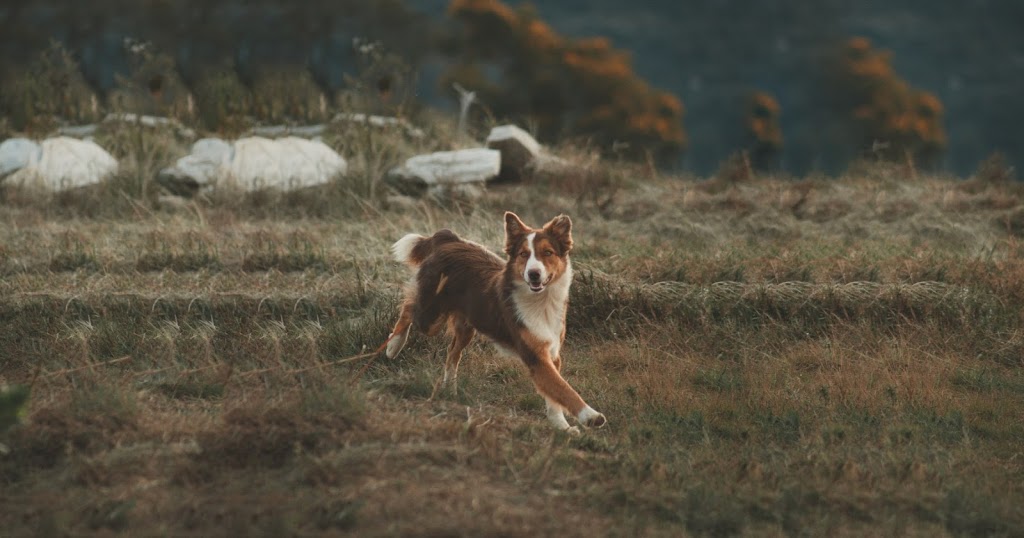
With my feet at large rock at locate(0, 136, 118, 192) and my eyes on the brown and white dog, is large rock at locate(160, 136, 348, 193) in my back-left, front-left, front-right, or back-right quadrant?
front-left

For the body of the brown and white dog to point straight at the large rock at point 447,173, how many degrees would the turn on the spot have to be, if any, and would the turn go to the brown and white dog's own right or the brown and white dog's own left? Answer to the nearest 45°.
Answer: approximately 135° to the brown and white dog's own left

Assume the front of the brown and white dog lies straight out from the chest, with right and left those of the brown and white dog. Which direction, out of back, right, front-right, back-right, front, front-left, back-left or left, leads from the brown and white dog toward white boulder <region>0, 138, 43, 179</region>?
back

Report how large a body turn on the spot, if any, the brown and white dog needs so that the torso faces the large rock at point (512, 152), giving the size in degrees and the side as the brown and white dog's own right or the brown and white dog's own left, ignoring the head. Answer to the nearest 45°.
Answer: approximately 135° to the brown and white dog's own left

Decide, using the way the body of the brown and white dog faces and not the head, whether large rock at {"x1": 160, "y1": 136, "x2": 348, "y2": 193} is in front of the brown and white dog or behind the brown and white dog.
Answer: behind

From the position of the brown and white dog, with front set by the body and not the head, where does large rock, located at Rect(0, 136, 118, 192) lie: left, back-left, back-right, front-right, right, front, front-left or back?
back

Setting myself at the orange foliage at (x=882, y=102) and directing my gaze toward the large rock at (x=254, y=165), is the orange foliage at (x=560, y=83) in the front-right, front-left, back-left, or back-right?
front-right

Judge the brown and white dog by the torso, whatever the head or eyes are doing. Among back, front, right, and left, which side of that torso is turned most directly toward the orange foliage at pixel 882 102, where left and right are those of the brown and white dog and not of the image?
left

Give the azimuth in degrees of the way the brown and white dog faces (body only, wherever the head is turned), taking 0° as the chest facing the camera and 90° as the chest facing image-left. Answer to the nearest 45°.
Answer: approximately 315°

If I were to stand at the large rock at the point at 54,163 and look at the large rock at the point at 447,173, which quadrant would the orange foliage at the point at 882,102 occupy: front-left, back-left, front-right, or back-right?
front-left

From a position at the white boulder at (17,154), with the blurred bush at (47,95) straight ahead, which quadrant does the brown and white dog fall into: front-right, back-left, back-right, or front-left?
back-right

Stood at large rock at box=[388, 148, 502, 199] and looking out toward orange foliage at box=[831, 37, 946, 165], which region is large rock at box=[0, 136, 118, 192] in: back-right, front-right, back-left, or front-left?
back-left
